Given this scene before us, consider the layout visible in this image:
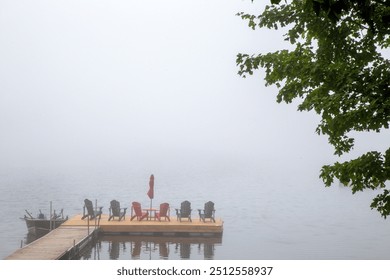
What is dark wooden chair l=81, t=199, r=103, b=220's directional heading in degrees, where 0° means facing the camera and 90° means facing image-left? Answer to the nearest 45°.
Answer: approximately 225°

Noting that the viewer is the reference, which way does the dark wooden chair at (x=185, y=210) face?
facing away from the viewer and to the left of the viewer

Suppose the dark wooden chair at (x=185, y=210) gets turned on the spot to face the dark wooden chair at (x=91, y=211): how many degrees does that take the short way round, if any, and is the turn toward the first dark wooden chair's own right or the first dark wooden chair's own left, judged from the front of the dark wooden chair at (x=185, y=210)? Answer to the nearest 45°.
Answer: approximately 45° to the first dark wooden chair's own left

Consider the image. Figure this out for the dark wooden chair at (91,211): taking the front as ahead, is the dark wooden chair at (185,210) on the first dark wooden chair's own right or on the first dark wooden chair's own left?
on the first dark wooden chair's own right
